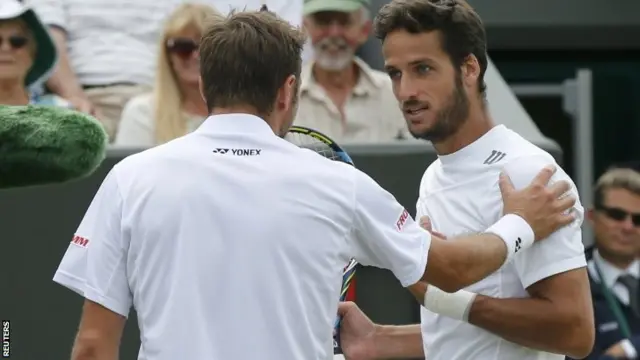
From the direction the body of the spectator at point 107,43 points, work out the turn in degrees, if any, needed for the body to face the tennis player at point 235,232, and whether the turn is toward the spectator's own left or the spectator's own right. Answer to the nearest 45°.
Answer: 0° — they already face them

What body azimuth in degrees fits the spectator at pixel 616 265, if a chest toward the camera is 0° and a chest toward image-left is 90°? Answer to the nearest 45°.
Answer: approximately 315°

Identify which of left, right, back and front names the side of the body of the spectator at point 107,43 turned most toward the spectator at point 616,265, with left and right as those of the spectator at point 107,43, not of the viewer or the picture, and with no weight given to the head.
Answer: left

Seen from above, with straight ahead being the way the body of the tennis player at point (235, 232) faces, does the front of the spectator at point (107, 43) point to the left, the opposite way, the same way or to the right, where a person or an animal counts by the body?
the opposite way

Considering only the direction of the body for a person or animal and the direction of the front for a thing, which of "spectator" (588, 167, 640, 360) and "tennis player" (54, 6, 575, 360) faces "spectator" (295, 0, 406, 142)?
the tennis player

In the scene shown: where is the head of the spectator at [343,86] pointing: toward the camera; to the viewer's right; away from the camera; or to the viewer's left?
toward the camera

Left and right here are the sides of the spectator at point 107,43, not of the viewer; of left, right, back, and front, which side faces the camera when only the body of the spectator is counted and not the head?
front

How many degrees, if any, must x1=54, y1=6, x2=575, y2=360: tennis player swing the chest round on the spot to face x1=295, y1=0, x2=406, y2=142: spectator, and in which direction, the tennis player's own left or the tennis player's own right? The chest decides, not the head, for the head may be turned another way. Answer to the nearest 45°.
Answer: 0° — they already face them

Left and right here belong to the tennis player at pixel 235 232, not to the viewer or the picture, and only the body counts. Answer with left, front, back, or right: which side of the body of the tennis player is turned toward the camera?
back

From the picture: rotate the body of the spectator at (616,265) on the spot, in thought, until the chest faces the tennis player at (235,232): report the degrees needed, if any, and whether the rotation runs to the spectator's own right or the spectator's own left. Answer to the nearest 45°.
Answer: approximately 45° to the spectator's own right

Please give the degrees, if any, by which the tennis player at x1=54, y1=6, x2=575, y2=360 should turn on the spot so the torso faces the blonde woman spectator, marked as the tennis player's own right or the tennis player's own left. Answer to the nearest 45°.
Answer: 0° — they already face them

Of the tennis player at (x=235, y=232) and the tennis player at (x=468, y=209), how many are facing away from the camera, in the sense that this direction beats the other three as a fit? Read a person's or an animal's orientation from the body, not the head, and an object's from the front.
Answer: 1

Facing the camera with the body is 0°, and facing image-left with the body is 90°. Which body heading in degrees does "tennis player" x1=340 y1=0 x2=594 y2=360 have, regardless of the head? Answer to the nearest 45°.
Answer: approximately 45°

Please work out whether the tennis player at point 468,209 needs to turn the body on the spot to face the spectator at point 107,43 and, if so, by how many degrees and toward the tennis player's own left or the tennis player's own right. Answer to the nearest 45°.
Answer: approximately 90° to the tennis player's own right

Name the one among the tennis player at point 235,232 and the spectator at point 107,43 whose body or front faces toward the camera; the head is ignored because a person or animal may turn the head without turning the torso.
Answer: the spectator
